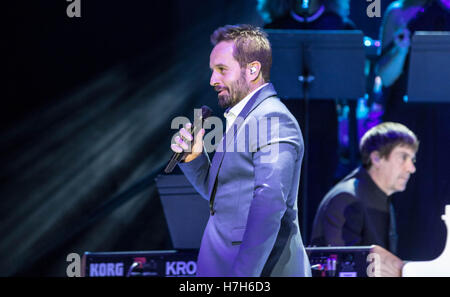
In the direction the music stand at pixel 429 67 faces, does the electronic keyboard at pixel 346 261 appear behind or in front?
behind

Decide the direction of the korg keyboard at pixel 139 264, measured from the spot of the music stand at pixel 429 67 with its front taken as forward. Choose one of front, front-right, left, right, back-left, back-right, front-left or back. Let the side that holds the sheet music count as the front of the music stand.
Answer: back-left

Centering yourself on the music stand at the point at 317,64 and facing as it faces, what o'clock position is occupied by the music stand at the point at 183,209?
the music stand at the point at 183,209 is roughly at 7 o'clock from the music stand at the point at 317,64.

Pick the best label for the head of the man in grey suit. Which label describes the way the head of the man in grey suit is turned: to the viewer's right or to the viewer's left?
to the viewer's left

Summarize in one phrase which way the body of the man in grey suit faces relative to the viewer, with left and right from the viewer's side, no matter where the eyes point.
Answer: facing to the left of the viewer

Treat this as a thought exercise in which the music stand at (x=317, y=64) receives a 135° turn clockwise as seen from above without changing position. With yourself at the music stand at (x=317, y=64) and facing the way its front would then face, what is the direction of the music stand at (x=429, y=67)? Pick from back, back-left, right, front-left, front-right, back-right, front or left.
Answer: front-left

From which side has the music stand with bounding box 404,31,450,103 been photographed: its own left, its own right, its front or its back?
back

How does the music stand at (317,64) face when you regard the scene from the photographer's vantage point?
facing away from the viewer
